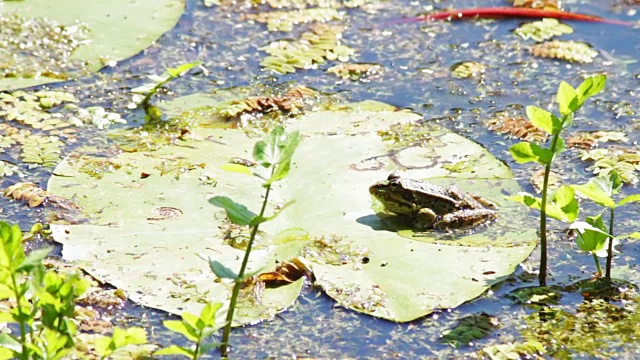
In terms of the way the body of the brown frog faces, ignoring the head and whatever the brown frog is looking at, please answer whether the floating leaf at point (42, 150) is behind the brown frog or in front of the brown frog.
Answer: in front

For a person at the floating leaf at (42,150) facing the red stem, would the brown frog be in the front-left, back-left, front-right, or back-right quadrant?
front-right

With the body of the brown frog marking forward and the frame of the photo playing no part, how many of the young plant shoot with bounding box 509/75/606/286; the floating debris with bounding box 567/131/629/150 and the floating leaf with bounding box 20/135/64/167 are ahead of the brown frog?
1

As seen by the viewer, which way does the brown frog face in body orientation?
to the viewer's left

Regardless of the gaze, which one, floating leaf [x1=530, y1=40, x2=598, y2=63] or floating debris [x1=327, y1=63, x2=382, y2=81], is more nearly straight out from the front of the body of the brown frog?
the floating debris

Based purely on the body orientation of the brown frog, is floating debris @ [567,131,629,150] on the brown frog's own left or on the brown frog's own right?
on the brown frog's own right

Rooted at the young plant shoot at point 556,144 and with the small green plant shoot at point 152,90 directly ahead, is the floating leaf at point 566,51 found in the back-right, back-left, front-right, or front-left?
front-right

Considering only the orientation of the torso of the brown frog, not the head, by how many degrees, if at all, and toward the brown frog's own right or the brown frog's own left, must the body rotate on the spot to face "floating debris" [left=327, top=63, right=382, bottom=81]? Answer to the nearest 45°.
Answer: approximately 90° to the brown frog's own right

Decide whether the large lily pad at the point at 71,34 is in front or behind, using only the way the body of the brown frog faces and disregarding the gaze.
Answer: in front

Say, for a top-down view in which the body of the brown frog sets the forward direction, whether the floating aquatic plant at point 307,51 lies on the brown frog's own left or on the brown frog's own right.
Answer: on the brown frog's own right

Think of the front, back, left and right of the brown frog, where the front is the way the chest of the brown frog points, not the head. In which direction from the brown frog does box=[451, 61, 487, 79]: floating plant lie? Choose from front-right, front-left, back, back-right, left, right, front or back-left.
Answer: right

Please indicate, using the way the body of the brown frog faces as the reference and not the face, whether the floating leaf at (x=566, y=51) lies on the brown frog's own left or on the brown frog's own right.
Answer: on the brown frog's own right

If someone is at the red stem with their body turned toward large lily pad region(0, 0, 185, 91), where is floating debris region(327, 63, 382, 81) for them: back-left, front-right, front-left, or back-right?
front-left

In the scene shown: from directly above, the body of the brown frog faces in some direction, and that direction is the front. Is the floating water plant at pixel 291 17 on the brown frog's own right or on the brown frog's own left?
on the brown frog's own right
